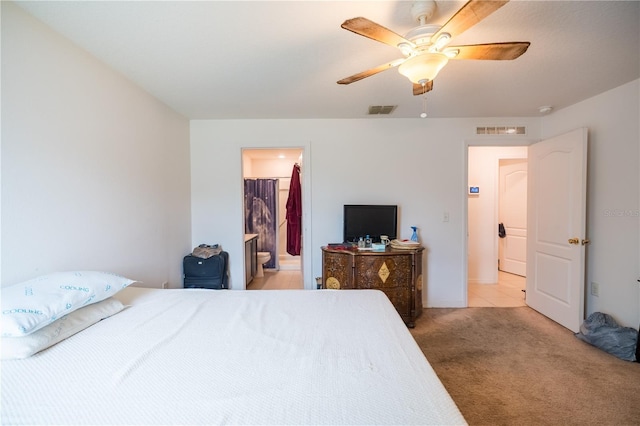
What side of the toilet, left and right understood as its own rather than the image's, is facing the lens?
right

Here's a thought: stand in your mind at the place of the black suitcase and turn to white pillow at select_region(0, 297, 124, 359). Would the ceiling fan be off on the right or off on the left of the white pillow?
left

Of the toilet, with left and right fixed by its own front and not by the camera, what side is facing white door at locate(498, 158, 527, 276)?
front

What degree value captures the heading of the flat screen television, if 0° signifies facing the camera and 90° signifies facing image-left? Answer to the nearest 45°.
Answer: approximately 0°

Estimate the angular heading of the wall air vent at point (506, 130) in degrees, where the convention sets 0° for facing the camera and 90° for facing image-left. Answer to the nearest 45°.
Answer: approximately 0°

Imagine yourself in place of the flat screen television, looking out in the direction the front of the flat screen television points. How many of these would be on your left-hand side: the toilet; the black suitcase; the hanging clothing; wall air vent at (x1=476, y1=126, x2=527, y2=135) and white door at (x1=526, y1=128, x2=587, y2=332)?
2

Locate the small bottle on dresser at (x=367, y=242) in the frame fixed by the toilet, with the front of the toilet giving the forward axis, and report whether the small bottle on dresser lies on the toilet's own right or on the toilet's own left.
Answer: on the toilet's own right

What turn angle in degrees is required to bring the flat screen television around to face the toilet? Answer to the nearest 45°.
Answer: approximately 135° to its right

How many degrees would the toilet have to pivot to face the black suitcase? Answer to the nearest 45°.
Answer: approximately 90° to its right

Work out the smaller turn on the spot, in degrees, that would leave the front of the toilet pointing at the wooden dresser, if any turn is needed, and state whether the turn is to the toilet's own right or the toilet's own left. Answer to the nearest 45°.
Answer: approximately 45° to the toilet's own right

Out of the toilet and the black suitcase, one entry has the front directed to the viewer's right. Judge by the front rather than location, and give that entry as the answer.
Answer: the toilet
